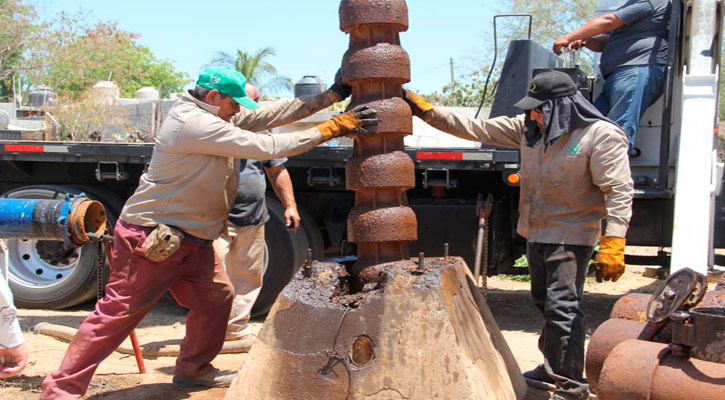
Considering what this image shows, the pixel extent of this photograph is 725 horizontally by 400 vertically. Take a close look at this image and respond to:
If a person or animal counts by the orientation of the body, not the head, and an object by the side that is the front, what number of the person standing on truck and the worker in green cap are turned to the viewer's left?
1

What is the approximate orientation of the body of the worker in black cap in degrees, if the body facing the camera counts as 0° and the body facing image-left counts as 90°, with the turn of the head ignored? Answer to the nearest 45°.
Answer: approximately 45°

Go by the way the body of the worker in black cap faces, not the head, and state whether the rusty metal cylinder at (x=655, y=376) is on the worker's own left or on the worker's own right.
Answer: on the worker's own left

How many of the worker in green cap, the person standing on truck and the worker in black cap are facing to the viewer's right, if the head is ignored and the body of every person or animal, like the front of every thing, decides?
1

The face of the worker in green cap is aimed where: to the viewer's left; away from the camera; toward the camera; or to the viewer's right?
to the viewer's right

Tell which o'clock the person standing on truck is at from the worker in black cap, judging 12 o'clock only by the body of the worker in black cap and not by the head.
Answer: The person standing on truck is roughly at 5 o'clock from the worker in black cap.

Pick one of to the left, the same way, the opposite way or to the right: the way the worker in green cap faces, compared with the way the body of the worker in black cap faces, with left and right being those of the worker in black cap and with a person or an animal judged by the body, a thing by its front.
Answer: the opposite way

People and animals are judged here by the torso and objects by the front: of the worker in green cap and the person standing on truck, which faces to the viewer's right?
the worker in green cap

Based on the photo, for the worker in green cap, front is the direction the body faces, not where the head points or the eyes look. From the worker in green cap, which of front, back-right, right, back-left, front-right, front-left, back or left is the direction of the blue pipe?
back-left

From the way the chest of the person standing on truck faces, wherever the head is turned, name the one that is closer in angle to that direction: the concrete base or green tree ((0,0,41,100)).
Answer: the green tree

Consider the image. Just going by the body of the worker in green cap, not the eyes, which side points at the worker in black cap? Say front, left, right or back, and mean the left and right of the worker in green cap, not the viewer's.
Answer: front

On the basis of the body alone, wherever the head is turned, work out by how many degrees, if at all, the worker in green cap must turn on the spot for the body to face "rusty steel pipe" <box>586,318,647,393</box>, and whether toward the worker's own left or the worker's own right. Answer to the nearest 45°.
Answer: approximately 45° to the worker's own right

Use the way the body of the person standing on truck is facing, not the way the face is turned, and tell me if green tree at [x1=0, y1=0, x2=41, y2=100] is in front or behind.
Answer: in front

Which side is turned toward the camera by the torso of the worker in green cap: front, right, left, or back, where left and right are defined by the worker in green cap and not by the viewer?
right

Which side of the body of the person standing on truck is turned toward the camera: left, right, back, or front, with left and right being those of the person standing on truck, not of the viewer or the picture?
left

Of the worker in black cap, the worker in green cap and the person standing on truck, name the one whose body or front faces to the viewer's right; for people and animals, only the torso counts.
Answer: the worker in green cap

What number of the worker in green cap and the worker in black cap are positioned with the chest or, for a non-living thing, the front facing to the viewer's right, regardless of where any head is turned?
1
